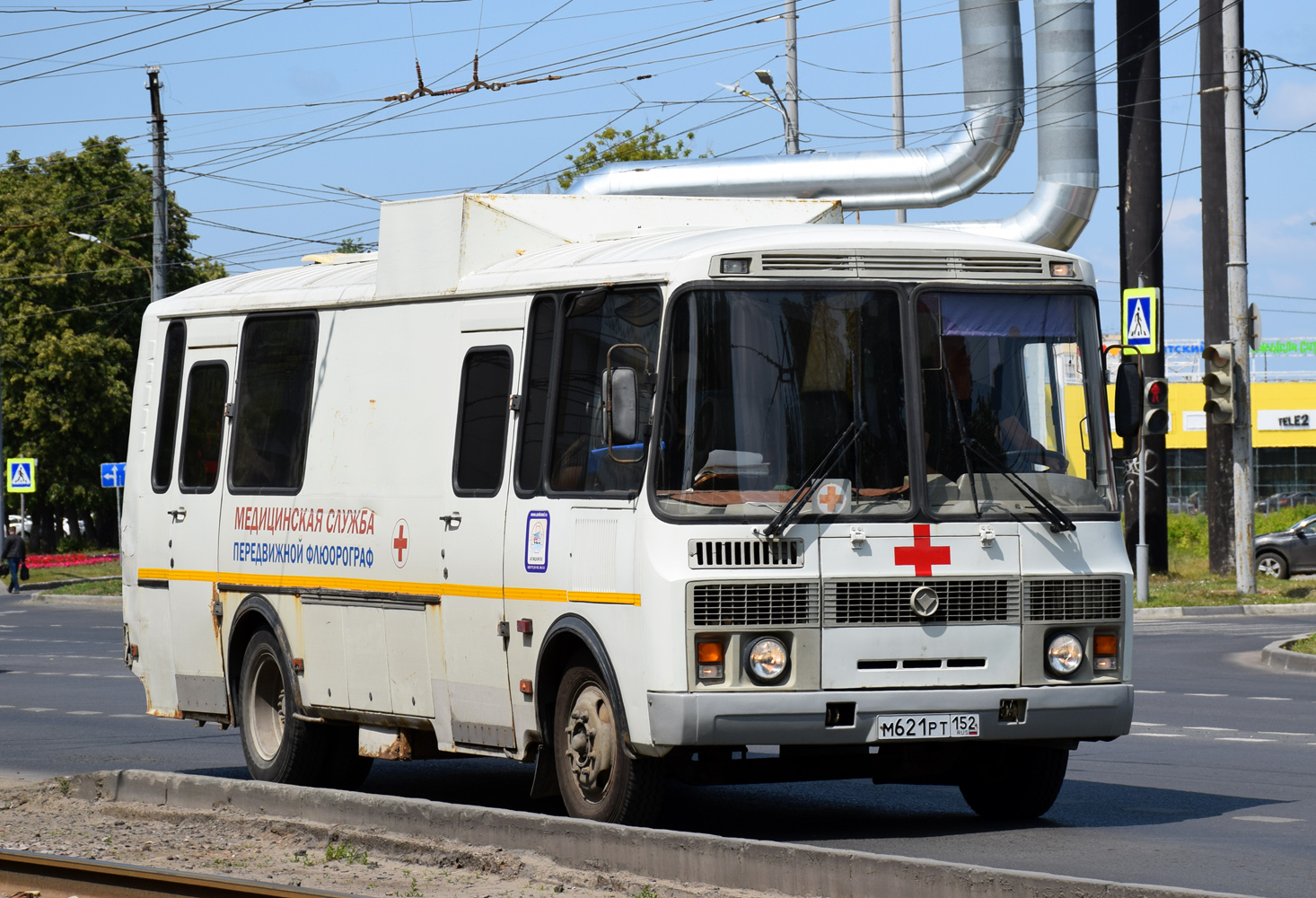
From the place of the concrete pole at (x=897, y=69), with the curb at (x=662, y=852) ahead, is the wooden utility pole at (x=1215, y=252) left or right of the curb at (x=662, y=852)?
left

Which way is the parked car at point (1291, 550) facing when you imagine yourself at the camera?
facing to the left of the viewer

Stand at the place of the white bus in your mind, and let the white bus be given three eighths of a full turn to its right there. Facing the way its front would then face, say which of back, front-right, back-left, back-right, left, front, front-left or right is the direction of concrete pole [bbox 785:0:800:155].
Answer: right

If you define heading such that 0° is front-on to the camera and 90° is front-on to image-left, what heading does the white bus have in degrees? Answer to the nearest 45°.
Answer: approximately 315°

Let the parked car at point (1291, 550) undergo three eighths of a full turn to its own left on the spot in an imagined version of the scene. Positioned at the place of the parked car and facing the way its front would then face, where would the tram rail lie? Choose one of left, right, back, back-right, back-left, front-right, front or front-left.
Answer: front-right
